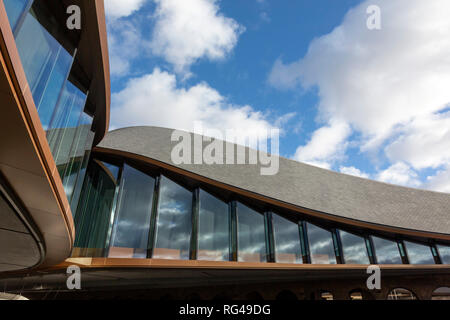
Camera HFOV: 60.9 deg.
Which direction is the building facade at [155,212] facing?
toward the camera
